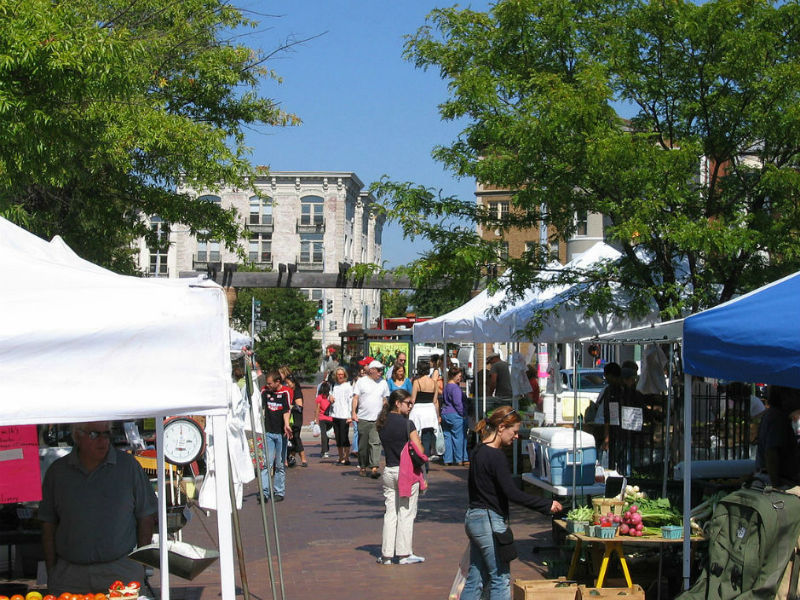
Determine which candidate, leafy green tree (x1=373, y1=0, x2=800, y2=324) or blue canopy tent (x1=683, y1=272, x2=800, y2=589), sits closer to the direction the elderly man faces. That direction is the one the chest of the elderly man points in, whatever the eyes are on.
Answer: the blue canopy tent

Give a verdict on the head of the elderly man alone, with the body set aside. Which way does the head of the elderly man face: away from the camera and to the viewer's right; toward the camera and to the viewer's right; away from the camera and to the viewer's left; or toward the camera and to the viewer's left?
toward the camera and to the viewer's right

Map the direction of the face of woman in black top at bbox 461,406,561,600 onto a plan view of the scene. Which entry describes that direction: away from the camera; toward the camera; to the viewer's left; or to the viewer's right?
to the viewer's right

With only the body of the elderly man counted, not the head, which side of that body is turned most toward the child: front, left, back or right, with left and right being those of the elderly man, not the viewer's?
back

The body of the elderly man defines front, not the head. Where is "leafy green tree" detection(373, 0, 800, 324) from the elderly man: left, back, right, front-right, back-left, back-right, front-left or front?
back-left

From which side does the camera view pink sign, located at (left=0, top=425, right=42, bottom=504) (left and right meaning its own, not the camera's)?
front

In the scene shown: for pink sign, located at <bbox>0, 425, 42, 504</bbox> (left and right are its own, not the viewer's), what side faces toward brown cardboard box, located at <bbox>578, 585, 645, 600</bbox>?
left

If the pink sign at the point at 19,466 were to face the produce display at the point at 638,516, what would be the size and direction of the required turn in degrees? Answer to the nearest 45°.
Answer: approximately 90° to its left

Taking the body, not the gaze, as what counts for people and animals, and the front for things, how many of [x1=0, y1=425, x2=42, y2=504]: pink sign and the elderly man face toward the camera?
2

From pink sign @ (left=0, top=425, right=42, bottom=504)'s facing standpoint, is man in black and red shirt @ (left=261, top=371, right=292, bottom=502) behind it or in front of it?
behind
